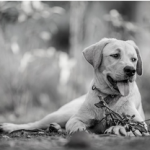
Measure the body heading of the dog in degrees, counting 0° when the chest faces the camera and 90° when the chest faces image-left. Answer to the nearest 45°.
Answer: approximately 315°
